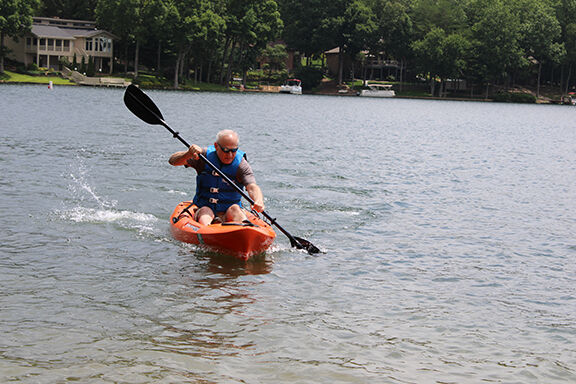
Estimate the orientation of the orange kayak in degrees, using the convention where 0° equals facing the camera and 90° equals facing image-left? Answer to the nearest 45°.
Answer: approximately 315°

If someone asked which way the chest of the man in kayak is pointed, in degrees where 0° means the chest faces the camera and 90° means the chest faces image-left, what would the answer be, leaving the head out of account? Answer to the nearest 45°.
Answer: approximately 0°
